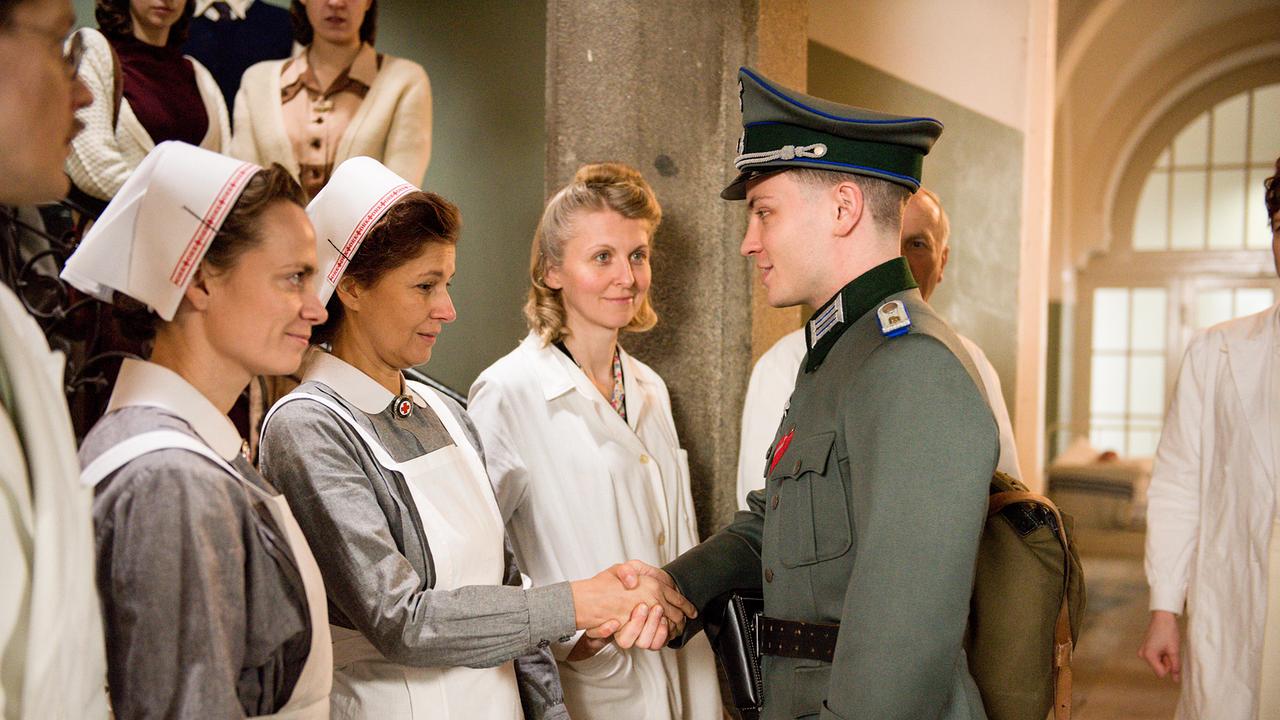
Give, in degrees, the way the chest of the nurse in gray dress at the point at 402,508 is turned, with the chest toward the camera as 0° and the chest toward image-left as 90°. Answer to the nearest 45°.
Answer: approximately 315°

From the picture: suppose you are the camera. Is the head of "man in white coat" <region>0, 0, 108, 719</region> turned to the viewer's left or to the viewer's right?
to the viewer's right

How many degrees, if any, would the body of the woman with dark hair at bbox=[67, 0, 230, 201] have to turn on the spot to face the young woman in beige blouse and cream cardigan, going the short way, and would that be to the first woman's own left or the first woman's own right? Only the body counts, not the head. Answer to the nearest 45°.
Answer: approximately 45° to the first woman's own left

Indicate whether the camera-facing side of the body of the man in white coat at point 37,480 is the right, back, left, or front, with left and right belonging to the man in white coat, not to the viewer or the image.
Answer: right

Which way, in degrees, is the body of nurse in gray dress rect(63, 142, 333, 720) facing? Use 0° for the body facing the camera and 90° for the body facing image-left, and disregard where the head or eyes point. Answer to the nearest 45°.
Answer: approximately 270°

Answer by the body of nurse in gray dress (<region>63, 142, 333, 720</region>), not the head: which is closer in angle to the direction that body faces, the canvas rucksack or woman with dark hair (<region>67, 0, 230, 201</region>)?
the canvas rucksack

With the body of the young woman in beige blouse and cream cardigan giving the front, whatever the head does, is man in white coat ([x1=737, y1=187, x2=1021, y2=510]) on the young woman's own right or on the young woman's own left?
on the young woman's own left

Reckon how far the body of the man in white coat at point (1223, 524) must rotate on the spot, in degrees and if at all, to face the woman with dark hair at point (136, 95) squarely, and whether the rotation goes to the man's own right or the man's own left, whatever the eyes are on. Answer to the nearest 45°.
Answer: approximately 45° to the man's own right

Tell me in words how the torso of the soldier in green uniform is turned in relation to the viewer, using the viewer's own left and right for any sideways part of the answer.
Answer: facing to the left of the viewer

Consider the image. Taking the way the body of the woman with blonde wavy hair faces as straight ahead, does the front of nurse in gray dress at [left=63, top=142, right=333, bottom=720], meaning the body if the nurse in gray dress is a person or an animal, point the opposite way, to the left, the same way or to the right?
to the left

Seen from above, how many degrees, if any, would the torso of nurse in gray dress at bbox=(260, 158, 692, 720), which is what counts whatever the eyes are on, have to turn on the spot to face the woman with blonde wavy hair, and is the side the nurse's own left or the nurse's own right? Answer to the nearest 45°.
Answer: approximately 90° to the nurse's own left

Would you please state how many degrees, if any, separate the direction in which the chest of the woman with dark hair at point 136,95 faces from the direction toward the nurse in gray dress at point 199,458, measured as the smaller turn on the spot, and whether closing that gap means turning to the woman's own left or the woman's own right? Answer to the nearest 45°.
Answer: approximately 45° to the woman's own right

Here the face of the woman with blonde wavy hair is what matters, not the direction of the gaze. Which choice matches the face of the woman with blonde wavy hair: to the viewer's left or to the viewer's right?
to the viewer's right
